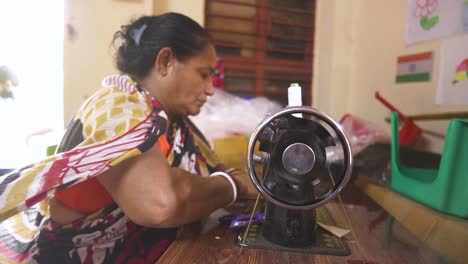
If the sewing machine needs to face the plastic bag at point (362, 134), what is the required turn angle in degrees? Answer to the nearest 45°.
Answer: approximately 90° to its right

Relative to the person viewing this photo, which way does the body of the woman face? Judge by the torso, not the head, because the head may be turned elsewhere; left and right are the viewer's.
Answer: facing to the right of the viewer

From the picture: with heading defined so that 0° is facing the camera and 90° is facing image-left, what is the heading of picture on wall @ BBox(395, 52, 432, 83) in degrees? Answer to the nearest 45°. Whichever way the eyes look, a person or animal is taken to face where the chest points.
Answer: approximately 45°

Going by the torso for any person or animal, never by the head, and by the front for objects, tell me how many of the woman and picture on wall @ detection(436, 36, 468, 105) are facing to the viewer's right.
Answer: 1

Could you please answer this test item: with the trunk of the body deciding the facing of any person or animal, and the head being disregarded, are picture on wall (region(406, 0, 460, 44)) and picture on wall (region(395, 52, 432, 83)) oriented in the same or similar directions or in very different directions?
same or similar directions

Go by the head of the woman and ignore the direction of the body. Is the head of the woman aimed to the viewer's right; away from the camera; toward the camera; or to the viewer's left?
to the viewer's right

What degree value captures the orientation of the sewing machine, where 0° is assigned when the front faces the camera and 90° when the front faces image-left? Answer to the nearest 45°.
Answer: approximately 90°

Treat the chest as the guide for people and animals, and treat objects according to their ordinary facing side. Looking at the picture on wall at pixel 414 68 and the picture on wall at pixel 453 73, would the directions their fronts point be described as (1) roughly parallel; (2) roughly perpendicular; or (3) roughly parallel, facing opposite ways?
roughly parallel

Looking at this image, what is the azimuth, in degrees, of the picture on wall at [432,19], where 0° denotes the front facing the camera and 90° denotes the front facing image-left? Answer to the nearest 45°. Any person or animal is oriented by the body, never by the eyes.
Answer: approximately 45°

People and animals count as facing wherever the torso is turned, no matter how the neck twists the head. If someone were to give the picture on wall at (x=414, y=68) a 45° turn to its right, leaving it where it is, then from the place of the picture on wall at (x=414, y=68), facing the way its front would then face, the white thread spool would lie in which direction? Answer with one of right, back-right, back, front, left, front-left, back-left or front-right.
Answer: left
